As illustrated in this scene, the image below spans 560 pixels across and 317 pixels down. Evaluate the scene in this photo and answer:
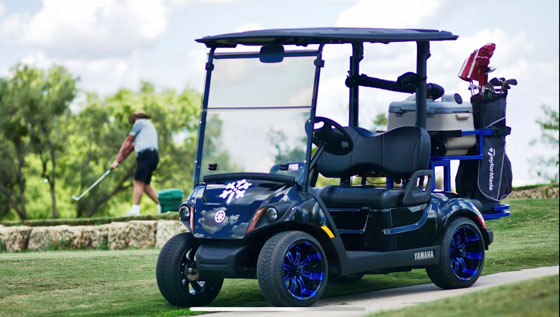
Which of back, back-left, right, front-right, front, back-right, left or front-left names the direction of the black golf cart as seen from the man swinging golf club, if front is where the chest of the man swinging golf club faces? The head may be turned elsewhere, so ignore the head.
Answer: left

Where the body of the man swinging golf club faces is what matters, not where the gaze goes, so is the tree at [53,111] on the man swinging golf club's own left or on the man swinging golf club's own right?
on the man swinging golf club's own right

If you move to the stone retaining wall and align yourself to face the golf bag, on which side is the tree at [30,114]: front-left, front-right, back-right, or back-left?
back-left

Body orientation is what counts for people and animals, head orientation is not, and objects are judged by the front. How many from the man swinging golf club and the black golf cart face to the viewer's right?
0

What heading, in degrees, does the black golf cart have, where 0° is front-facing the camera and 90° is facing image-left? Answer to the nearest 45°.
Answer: approximately 45°

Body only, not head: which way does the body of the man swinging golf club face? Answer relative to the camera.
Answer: to the viewer's left
